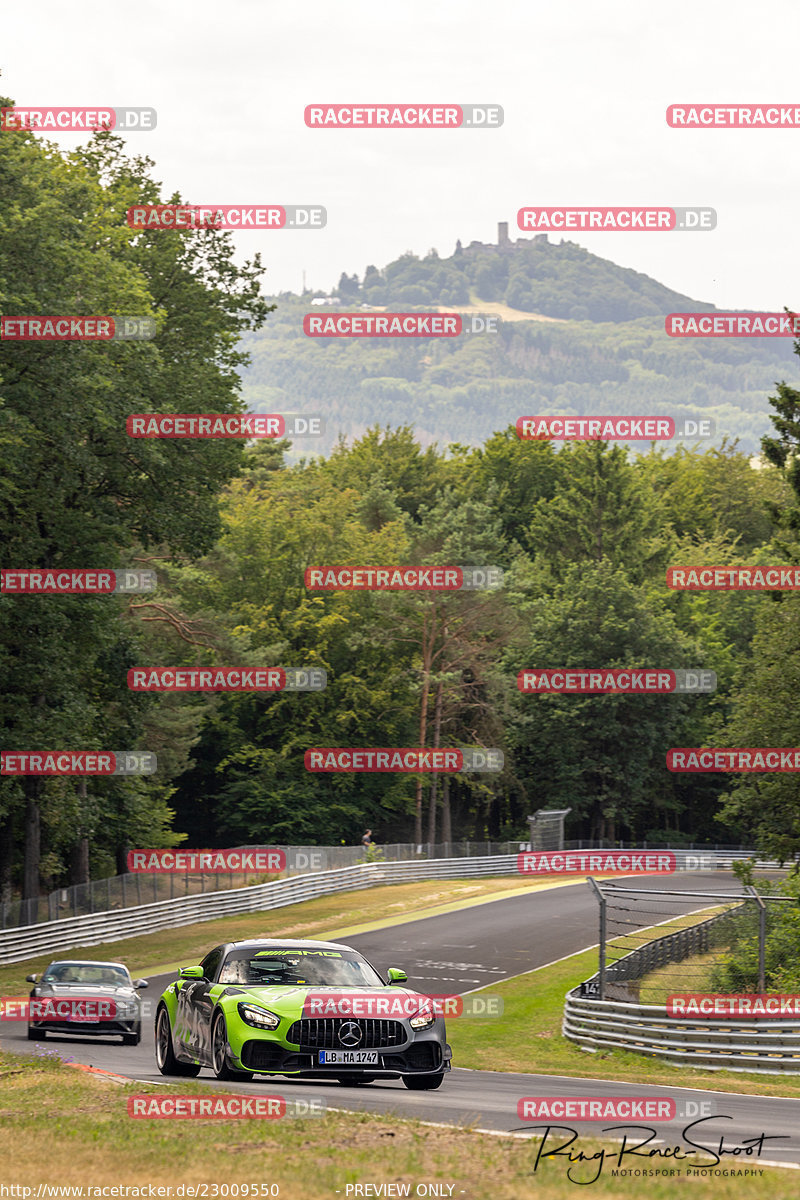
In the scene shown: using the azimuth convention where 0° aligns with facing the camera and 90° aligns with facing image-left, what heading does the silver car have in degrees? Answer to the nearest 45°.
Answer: approximately 0°

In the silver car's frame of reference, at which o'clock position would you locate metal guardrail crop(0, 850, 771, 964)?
The metal guardrail is roughly at 6 o'clock from the silver car.

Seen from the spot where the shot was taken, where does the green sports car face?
facing the viewer and to the right of the viewer

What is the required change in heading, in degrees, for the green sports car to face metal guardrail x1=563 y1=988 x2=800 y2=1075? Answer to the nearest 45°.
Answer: approximately 90° to its left

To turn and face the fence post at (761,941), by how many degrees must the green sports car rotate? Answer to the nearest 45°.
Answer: approximately 90° to its left

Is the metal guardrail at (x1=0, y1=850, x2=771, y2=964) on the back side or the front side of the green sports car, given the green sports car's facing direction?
on the back side

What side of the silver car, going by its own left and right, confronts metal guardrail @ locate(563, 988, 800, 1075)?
left

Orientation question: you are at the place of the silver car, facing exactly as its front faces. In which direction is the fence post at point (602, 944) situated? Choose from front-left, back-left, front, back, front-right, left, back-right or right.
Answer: left

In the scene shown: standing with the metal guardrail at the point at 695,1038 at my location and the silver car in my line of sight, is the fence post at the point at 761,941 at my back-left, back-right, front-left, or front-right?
back-right

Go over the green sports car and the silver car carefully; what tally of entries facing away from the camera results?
0
